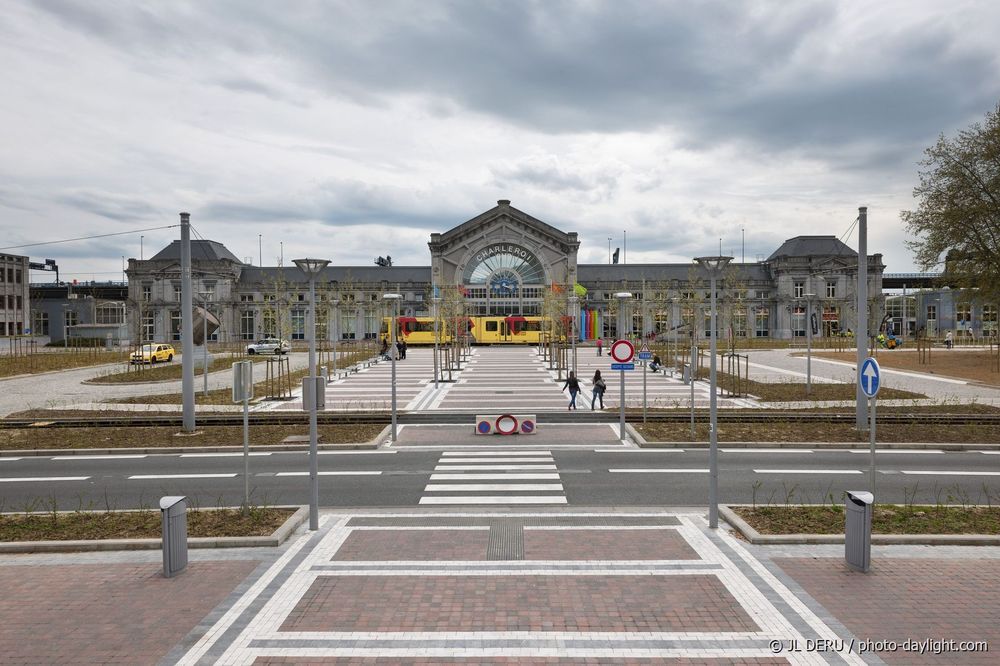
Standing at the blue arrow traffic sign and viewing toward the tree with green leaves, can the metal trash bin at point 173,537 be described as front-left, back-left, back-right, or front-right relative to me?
back-left

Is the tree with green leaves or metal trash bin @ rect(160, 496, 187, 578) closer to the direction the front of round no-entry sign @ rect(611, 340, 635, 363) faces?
the metal trash bin

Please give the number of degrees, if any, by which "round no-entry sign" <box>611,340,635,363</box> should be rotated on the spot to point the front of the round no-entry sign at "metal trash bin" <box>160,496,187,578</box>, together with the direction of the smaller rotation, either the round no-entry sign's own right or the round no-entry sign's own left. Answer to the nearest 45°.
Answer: approximately 45° to the round no-entry sign's own right

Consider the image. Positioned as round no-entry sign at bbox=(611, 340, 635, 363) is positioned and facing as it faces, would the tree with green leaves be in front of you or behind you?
behind

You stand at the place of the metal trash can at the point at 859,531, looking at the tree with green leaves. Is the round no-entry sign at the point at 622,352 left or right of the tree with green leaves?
left

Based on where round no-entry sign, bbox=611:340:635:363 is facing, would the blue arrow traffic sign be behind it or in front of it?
in front

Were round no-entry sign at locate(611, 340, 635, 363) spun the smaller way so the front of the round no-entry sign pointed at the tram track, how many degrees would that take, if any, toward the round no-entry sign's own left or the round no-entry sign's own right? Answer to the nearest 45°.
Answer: approximately 135° to the round no-entry sign's own right

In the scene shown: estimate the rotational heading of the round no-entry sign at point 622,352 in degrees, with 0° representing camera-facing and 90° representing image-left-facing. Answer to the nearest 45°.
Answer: approximately 0°

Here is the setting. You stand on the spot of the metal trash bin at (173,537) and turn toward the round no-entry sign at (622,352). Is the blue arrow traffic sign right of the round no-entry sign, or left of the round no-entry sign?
right

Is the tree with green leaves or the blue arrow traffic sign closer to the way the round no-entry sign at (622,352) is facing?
the blue arrow traffic sign

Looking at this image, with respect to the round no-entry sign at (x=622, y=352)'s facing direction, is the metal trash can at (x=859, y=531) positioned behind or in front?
in front
